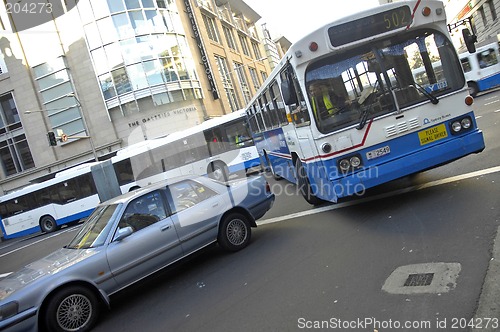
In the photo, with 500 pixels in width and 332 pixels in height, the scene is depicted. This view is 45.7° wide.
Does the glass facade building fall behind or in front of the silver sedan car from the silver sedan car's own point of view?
behind

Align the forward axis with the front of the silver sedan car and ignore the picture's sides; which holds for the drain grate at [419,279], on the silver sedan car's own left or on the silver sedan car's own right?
on the silver sedan car's own left

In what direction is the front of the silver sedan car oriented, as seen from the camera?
facing the viewer and to the left of the viewer

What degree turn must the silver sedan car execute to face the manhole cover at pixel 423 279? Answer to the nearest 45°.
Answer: approximately 90° to its left

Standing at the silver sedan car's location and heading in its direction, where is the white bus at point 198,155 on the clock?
The white bus is roughly at 5 o'clock from the silver sedan car.

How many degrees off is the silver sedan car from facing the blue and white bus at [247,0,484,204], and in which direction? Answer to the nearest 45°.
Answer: approximately 135° to its right

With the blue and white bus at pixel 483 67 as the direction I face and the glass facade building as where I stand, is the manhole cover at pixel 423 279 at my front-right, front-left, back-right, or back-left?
front-right

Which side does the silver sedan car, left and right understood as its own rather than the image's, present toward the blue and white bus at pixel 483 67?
back
